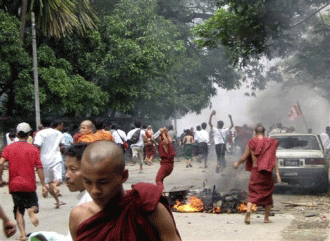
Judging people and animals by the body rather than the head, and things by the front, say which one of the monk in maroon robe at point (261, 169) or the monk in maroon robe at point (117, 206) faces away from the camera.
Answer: the monk in maroon robe at point (261, 169)

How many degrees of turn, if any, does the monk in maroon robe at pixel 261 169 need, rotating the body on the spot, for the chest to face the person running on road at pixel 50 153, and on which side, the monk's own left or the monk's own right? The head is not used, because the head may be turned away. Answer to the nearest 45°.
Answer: approximately 90° to the monk's own left

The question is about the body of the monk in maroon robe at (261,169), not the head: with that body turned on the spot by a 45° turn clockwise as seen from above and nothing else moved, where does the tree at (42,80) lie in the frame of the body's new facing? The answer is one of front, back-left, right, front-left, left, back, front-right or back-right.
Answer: left

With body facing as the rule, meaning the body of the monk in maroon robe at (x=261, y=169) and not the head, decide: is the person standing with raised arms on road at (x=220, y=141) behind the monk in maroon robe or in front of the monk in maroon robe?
in front

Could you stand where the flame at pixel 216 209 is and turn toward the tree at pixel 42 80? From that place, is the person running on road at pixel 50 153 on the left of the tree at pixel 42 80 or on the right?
left

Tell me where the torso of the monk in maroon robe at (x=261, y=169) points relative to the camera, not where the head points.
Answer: away from the camera

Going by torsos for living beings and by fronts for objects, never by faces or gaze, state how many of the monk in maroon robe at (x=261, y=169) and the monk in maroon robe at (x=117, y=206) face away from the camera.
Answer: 1

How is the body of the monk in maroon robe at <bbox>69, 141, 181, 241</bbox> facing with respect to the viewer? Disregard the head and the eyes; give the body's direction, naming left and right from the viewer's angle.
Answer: facing the viewer and to the left of the viewer

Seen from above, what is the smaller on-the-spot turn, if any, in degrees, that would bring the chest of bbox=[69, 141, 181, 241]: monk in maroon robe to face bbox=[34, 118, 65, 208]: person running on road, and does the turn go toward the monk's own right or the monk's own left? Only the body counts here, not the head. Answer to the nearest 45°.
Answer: approximately 135° to the monk's own right
